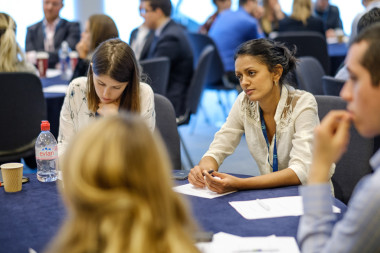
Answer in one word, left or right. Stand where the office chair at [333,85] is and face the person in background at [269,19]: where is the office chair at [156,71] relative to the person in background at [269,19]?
left

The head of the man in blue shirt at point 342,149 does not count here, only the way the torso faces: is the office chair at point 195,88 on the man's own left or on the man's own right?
on the man's own right

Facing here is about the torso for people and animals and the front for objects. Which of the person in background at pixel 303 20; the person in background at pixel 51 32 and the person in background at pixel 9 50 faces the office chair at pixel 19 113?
the person in background at pixel 51 32

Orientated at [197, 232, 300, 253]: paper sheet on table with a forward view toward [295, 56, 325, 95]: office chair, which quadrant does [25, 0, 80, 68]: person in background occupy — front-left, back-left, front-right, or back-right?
front-left

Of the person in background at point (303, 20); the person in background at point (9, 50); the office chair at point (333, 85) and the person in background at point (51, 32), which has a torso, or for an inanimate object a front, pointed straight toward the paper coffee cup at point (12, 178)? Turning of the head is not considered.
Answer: the person in background at point (51, 32)

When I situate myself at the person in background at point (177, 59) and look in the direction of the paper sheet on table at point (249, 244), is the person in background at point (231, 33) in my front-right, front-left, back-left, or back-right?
back-left

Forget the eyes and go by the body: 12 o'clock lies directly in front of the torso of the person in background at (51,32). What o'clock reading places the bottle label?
The bottle label is roughly at 12 o'clock from the person in background.

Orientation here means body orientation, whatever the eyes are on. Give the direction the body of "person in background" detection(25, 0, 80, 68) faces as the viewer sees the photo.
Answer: toward the camera

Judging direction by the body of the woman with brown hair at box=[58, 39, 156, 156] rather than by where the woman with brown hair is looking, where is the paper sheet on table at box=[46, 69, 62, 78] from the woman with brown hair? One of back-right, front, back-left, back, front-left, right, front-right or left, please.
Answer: back
